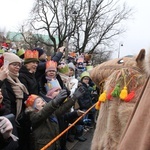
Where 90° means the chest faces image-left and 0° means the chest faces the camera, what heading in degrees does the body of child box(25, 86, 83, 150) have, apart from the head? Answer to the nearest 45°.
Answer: approximately 315°

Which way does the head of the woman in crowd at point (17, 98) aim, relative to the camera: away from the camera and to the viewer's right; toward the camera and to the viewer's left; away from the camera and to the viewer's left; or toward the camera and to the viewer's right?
toward the camera and to the viewer's right
